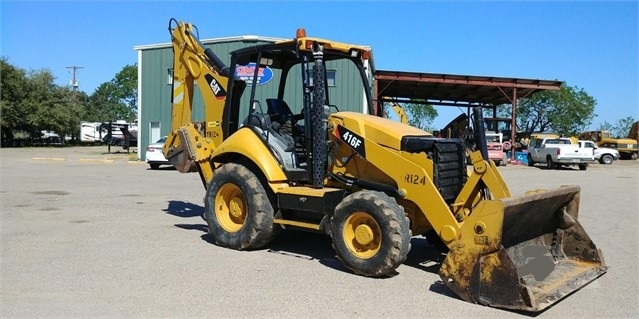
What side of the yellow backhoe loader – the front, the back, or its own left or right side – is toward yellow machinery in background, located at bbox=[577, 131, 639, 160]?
left

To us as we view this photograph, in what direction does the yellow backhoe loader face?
facing the viewer and to the right of the viewer

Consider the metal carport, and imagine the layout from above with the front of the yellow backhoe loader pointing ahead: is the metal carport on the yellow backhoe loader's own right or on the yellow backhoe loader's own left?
on the yellow backhoe loader's own left

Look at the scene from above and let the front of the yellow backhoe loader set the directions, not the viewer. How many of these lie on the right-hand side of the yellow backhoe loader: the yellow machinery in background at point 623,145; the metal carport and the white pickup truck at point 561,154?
0

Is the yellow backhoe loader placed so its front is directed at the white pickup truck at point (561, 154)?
no
